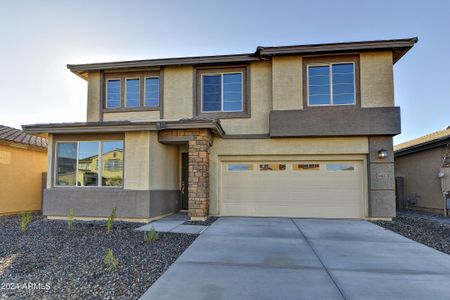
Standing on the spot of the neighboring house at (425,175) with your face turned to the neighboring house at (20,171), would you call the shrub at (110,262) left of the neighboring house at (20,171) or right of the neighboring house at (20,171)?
left

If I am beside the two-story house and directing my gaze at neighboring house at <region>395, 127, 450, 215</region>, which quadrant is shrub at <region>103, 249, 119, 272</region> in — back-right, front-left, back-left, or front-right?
back-right

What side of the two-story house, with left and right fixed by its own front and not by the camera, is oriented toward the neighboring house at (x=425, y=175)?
left

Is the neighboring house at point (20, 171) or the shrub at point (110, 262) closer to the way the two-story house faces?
the shrub

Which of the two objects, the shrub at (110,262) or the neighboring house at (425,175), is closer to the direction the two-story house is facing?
the shrub

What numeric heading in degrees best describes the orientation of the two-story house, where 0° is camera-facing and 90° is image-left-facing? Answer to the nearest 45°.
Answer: approximately 0°

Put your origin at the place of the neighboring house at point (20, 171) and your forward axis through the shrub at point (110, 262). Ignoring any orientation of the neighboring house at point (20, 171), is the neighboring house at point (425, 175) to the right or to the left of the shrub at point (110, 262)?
left

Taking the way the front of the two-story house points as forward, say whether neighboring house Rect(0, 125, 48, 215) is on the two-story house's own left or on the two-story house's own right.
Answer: on the two-story house's own right
